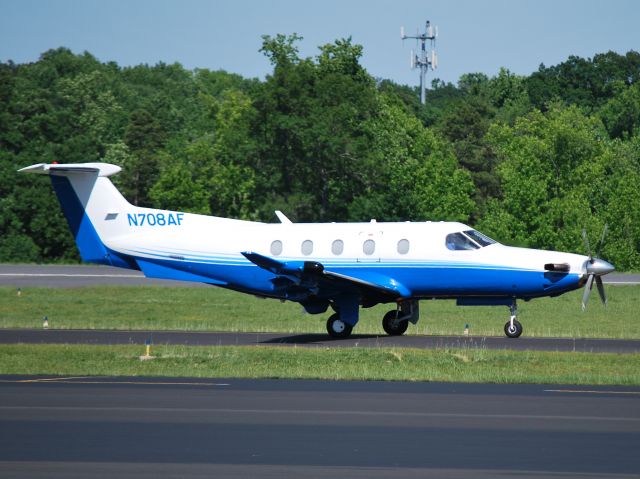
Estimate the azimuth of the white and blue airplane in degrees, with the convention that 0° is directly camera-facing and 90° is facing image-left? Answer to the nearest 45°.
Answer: approximately 270°
